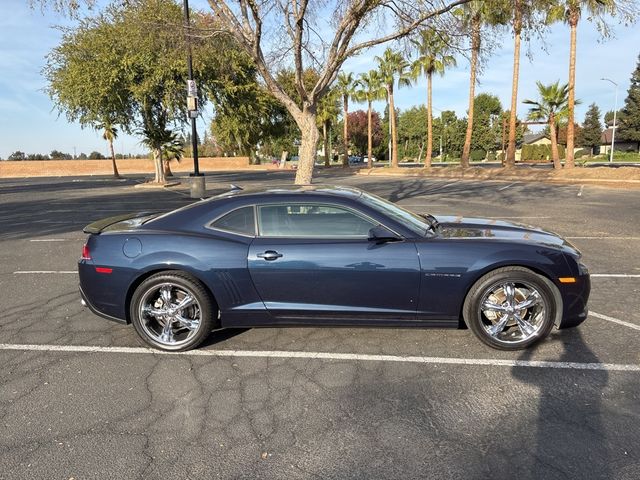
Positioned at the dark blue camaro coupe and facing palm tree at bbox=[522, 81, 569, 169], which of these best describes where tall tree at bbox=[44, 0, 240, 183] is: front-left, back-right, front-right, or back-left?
front-left

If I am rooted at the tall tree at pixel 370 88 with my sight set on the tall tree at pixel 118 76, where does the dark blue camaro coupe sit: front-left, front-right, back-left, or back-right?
front-left

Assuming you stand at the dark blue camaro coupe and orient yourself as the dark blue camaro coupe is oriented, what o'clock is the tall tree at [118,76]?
The tall tree is roughly at 8 o'clock from the dark blue camaro coupe.

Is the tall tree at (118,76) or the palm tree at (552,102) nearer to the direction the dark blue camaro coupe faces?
the palm tree

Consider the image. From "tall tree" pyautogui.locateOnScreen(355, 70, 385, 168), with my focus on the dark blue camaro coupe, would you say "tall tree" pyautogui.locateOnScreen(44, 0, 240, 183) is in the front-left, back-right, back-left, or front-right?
front-right

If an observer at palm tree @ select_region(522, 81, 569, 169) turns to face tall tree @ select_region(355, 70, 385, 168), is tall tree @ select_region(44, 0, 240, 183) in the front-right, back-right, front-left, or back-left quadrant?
front-left

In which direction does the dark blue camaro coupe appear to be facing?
to the viewer's right

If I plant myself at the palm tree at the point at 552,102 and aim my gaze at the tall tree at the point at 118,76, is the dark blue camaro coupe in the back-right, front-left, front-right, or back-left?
front-left

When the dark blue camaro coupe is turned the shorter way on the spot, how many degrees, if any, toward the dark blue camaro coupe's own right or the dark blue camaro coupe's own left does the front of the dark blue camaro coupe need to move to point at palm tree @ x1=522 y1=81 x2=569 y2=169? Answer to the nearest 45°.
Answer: approximately 45° to the dark blue camaro coupe's own left

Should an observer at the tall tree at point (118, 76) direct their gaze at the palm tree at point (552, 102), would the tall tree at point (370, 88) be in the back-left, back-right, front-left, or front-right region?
front-left

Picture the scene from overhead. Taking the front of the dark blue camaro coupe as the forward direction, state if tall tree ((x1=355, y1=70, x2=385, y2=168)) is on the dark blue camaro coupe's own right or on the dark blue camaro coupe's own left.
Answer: on the dark blue camaro coupe's own left

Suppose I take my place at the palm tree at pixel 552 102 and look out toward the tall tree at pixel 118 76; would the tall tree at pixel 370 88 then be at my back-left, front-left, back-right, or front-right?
front-right
